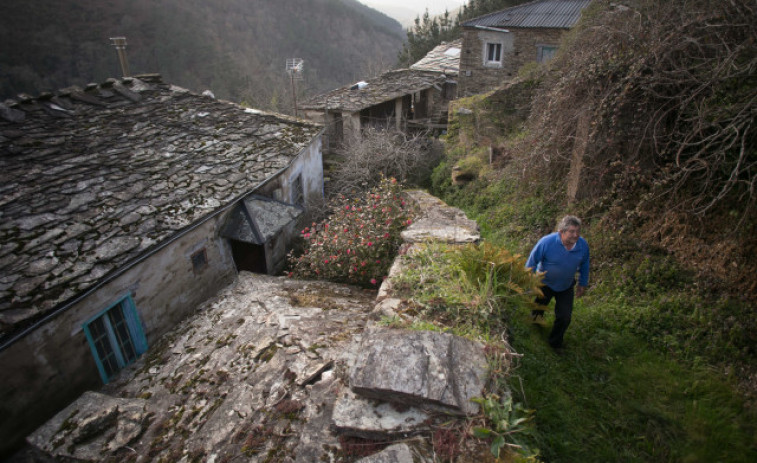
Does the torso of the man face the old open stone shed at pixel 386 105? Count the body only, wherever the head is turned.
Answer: no

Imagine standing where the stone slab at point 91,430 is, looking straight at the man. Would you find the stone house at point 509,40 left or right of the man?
left

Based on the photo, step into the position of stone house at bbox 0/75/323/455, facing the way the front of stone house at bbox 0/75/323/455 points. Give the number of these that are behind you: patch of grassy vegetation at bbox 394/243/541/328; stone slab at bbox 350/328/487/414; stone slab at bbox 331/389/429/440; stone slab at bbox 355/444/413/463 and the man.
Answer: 0

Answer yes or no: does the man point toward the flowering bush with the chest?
no

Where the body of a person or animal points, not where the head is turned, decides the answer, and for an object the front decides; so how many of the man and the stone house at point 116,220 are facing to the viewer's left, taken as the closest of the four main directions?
0

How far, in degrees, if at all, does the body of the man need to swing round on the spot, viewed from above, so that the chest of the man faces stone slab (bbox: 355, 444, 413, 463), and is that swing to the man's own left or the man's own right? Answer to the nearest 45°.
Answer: approximately 45° to the man's own right

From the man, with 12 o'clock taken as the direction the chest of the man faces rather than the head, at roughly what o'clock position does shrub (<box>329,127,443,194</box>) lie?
The shrub is roughly at 6 o'clock from the man.

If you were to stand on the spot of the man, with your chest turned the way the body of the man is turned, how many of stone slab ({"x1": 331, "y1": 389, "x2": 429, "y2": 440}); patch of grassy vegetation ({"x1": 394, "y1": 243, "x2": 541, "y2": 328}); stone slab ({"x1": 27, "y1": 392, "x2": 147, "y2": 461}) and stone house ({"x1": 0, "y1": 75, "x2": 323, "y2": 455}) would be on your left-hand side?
0

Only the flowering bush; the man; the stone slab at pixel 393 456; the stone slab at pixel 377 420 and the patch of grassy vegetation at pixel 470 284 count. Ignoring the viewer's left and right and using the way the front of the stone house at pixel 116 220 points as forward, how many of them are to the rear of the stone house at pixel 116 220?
0

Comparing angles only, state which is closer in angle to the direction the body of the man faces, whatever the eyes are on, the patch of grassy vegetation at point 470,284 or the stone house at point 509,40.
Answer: the patch of grassy vegetation

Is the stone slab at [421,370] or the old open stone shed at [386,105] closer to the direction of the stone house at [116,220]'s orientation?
the stone slab

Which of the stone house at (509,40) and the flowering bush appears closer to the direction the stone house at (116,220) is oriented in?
the flowering bush

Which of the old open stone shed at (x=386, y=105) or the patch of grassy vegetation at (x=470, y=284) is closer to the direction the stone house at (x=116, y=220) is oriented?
the patch of grassy vegetation

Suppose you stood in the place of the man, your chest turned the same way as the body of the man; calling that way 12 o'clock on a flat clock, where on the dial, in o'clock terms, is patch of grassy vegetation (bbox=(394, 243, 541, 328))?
The patch of grassy vegetation is roughly at 3 o'clock from the man.

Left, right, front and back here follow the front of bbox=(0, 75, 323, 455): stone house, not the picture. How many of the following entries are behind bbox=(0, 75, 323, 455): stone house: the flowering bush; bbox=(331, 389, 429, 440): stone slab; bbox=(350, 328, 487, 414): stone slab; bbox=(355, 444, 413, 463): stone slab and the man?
0

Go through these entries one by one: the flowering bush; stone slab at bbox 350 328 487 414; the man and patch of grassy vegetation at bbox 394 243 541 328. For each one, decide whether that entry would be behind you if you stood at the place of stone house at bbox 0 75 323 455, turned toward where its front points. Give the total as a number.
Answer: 0

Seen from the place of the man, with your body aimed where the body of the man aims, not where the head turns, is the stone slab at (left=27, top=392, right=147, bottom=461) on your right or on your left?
on your right
